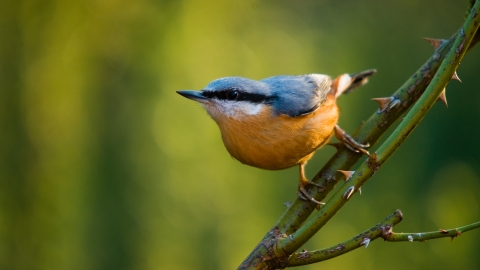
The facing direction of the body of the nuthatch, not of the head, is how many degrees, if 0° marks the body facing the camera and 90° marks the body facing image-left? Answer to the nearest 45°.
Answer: approximately 90°
